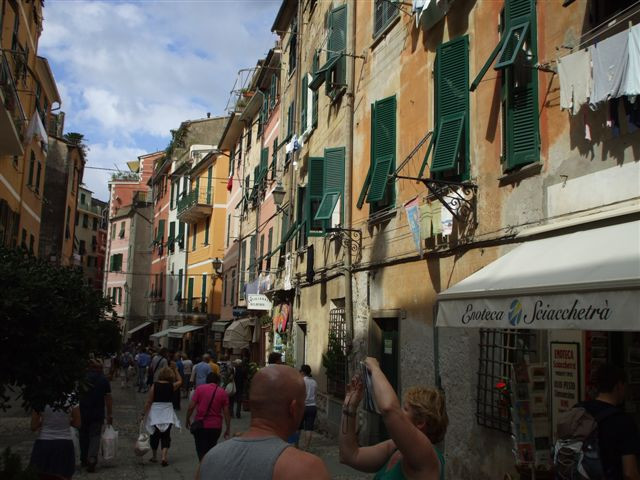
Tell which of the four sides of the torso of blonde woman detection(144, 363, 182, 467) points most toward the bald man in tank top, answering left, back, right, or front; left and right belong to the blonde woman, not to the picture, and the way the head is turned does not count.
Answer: back

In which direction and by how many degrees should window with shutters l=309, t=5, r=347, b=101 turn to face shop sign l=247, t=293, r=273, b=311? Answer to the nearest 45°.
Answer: approximately 135° to its right

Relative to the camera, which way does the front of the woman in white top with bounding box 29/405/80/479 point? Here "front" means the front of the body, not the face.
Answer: away from the camera

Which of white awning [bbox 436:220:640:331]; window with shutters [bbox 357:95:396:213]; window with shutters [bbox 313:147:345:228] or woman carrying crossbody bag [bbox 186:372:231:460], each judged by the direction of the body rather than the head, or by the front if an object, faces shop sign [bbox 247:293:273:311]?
the woman carrying crossbody bag

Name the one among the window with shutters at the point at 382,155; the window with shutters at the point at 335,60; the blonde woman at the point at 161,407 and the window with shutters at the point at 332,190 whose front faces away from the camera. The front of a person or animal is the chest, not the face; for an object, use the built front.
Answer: the blonde woman

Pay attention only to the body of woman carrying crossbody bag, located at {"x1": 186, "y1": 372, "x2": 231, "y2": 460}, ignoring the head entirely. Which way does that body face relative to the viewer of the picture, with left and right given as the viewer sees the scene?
facing away from the viewer

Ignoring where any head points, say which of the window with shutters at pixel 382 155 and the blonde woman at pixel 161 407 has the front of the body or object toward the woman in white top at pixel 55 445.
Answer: the window with shutters
